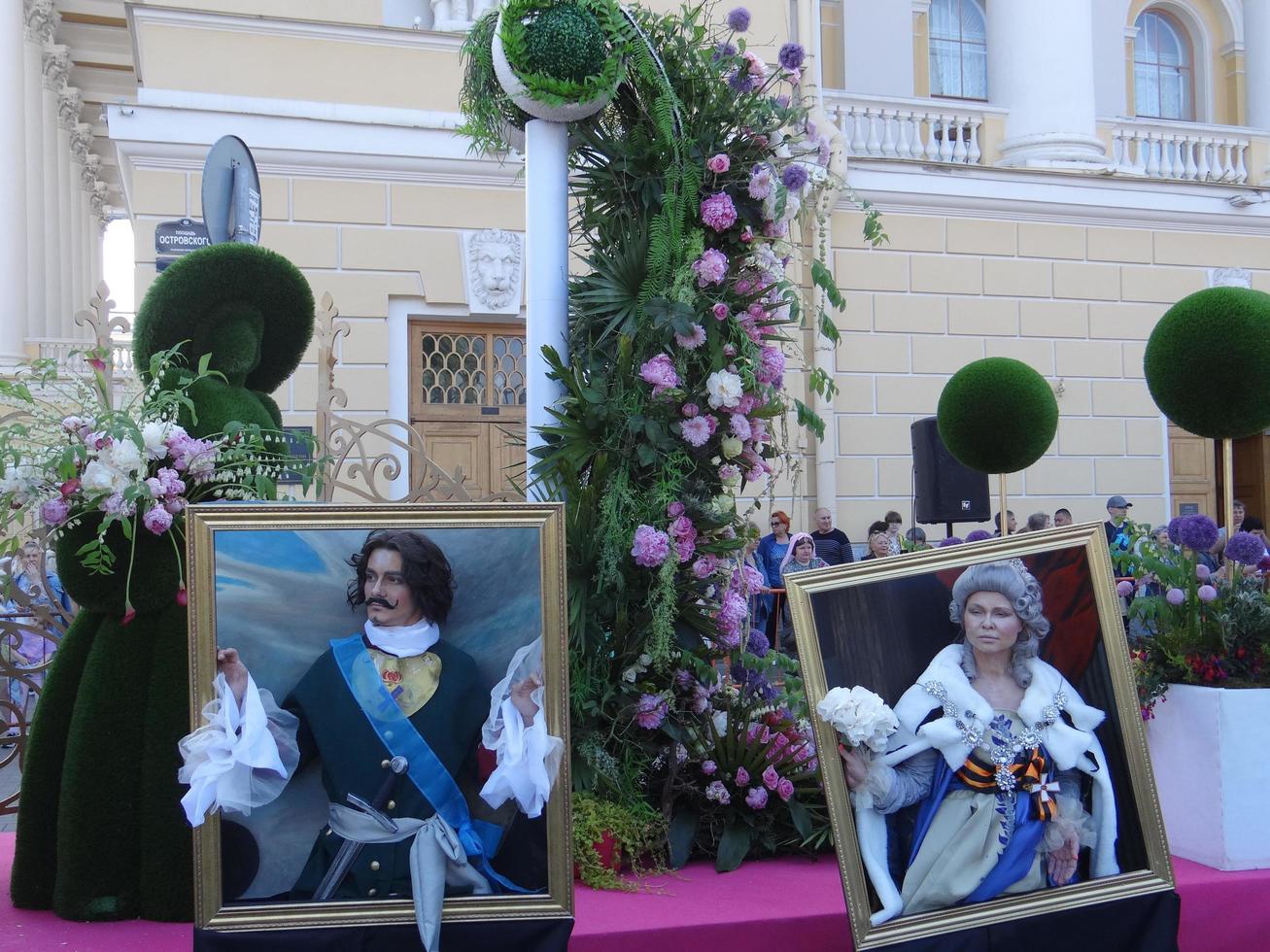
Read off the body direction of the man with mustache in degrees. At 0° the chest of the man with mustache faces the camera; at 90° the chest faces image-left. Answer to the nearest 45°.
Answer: approximately 0°

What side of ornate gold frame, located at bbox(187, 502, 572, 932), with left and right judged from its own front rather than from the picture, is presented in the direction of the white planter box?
left

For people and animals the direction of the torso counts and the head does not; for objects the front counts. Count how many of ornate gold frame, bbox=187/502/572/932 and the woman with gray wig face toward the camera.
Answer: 2

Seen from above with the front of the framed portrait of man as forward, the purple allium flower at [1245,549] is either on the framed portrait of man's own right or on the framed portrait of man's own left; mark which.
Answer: on the framed portrait of man's own left
